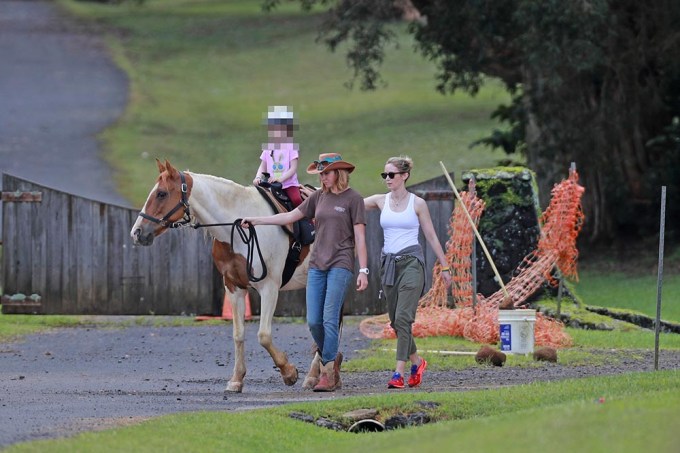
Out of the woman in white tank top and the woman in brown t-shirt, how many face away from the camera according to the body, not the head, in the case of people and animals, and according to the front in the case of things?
0

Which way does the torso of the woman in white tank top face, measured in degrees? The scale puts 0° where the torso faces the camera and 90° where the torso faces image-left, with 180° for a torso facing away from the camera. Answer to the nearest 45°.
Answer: approximately 45°

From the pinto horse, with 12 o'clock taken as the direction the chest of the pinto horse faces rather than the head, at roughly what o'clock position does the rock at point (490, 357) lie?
The rock is roughly at 7 o'clock from the pinto horse.

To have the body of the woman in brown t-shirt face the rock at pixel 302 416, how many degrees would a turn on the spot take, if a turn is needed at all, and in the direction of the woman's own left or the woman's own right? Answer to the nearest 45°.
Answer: approximately 45° to the woman's own left

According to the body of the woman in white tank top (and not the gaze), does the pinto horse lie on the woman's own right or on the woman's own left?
on the woman's own right

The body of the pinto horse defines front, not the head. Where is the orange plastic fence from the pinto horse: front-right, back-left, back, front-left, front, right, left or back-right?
back

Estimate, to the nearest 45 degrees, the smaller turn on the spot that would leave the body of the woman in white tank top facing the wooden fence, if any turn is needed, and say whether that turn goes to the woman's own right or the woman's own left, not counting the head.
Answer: approximately 90° to the woman's own right

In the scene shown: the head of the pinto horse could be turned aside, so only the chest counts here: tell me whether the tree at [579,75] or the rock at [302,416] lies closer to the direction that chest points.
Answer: the rock

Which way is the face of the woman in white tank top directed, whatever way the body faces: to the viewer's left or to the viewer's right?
to the viewer's left

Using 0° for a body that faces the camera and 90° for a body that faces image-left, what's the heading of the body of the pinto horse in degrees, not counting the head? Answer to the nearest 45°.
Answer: approximately 45°
